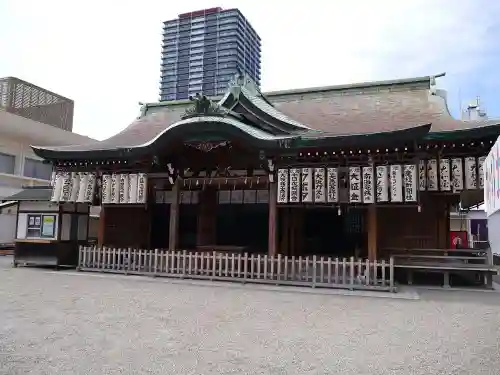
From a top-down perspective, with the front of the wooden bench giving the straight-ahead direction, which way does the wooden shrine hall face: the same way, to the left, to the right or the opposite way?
the same way

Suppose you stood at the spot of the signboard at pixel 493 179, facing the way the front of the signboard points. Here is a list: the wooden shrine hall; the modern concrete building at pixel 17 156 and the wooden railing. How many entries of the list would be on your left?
0

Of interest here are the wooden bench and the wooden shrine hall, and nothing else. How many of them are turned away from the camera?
0

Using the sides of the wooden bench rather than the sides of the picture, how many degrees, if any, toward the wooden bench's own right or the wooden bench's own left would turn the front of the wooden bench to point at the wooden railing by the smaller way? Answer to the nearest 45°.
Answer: approximately 90° to the wooden bench's own right

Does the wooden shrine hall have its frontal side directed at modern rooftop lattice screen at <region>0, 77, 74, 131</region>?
no

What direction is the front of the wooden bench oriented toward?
toward the camera

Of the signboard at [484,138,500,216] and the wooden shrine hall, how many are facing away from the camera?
0

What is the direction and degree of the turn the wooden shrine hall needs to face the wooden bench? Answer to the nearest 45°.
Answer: approximately 45° to its left

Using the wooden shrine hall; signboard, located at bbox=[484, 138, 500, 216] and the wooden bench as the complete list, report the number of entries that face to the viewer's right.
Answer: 0

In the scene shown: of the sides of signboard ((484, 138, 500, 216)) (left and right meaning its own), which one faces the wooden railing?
front

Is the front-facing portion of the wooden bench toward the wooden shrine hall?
no

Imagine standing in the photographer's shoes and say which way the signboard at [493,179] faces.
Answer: facing the viewer and to the left of the viewer

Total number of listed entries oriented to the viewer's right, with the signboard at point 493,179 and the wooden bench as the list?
0

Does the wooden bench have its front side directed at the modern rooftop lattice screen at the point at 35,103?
no
